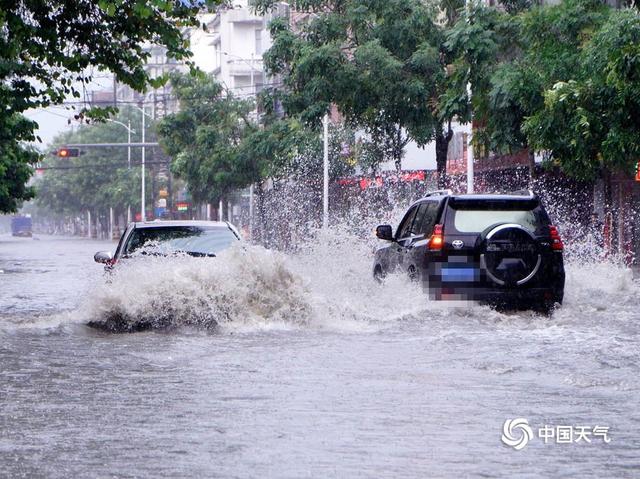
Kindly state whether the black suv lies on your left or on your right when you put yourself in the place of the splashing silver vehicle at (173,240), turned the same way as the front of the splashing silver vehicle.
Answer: on your left

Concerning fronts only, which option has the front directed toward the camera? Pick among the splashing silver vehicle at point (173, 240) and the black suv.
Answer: the splashing silver vehicle

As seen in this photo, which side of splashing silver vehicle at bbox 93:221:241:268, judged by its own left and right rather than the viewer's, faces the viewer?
front

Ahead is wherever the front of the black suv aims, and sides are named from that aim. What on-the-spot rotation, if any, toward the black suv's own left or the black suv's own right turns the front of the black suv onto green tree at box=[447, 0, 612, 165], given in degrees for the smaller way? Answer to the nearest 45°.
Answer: approximately 45° to the black suv's own right

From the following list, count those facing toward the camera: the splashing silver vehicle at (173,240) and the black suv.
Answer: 1

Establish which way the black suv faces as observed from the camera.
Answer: facing away from the viewer and to the left of the viewer

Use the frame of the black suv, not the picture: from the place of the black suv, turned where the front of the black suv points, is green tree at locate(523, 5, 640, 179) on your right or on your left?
on your right

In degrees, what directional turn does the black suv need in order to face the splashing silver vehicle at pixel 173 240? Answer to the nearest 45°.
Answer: approximately 45° to its left

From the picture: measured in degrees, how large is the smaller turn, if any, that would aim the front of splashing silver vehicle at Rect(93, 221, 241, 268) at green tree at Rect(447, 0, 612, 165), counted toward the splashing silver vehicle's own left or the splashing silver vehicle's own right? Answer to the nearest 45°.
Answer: approximately 135° to the splashing silver vehicle's own left

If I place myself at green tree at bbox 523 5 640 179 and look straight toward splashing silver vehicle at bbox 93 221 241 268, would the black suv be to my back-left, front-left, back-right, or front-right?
front-left

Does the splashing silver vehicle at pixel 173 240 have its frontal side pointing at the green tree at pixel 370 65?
no

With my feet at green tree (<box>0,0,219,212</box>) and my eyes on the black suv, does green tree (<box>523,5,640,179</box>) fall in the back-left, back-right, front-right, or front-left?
front-left
